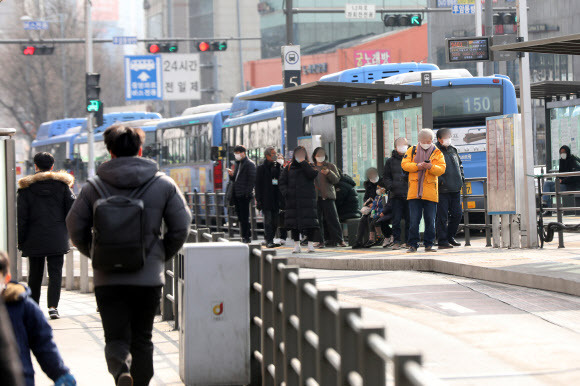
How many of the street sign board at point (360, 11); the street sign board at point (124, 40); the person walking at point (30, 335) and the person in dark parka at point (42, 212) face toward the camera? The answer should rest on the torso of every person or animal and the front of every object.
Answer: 2

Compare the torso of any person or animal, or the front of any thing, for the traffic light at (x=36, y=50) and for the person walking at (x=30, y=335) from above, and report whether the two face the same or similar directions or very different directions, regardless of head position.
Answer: very different directions

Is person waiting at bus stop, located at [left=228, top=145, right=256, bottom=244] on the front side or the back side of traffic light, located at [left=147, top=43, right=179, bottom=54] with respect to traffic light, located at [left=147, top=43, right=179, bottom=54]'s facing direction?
on the front side

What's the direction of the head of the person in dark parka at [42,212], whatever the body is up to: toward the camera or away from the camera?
away from the camera
